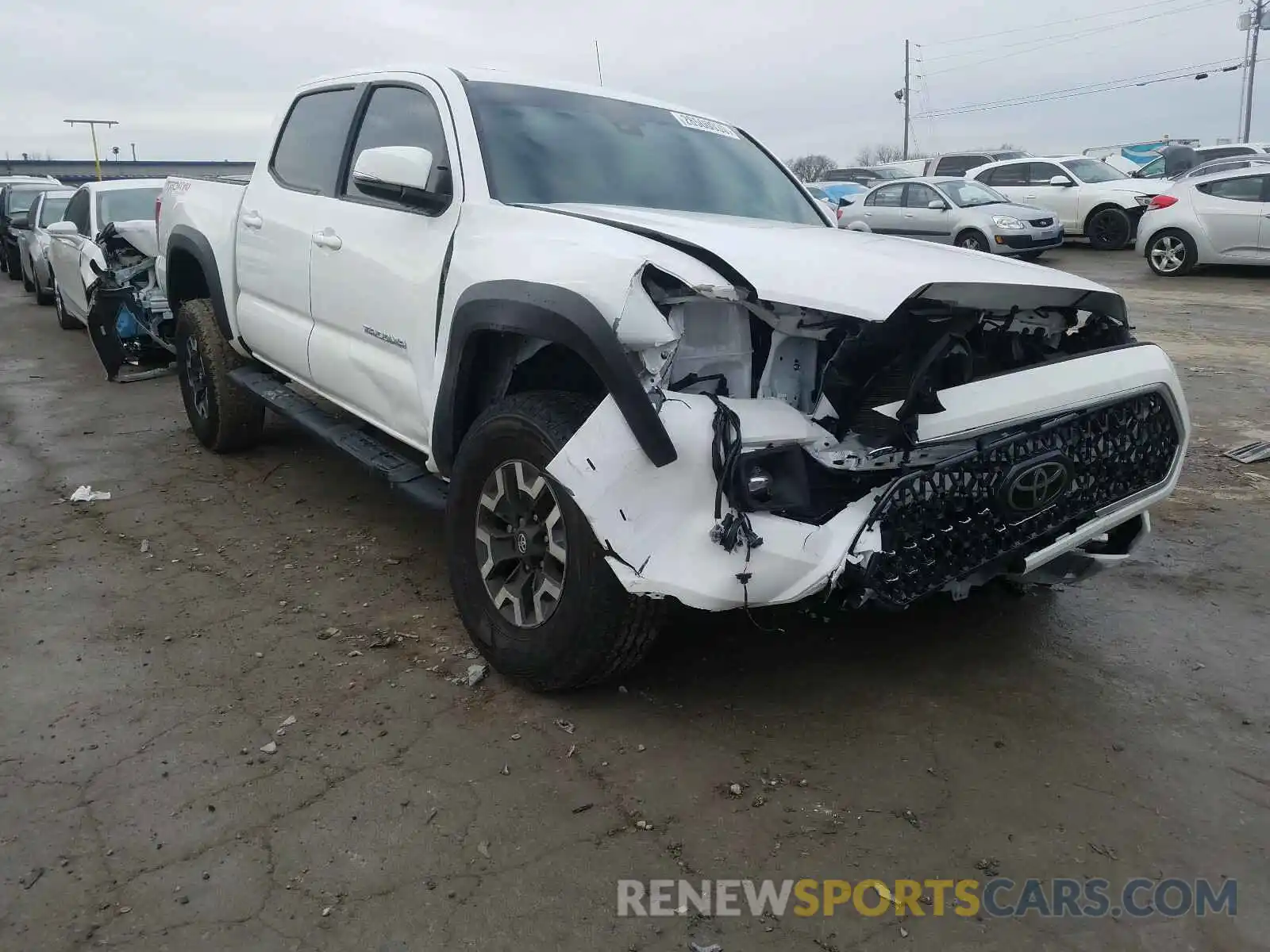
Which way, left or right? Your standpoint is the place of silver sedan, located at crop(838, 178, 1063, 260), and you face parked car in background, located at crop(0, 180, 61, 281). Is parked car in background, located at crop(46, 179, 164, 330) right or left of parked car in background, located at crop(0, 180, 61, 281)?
left

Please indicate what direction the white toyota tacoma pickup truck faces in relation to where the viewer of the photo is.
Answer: facing the viewer and to the right of the viewer

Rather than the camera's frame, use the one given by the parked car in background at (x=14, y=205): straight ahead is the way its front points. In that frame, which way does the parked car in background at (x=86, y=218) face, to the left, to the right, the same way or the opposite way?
the same way

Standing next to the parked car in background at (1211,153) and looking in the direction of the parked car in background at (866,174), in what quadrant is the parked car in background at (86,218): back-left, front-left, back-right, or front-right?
front-left

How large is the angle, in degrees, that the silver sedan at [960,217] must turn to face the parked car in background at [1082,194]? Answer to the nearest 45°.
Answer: approximately 90° to its left

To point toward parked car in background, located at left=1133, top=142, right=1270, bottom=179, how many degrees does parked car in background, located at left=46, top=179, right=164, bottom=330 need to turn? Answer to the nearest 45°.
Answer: approximately 45° to its left

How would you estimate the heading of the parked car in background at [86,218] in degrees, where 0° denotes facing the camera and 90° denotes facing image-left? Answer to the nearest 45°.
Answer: approximately 315°

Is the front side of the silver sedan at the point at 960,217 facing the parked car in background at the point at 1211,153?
no

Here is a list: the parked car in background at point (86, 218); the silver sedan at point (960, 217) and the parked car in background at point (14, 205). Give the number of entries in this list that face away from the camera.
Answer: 0

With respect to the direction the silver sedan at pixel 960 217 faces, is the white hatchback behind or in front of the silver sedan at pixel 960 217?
in front

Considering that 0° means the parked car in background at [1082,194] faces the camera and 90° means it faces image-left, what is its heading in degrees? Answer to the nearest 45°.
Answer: approximately 315°

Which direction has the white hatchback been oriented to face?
to the viewer's right

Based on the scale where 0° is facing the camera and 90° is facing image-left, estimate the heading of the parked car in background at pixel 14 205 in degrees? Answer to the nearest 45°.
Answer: approximately 315°
